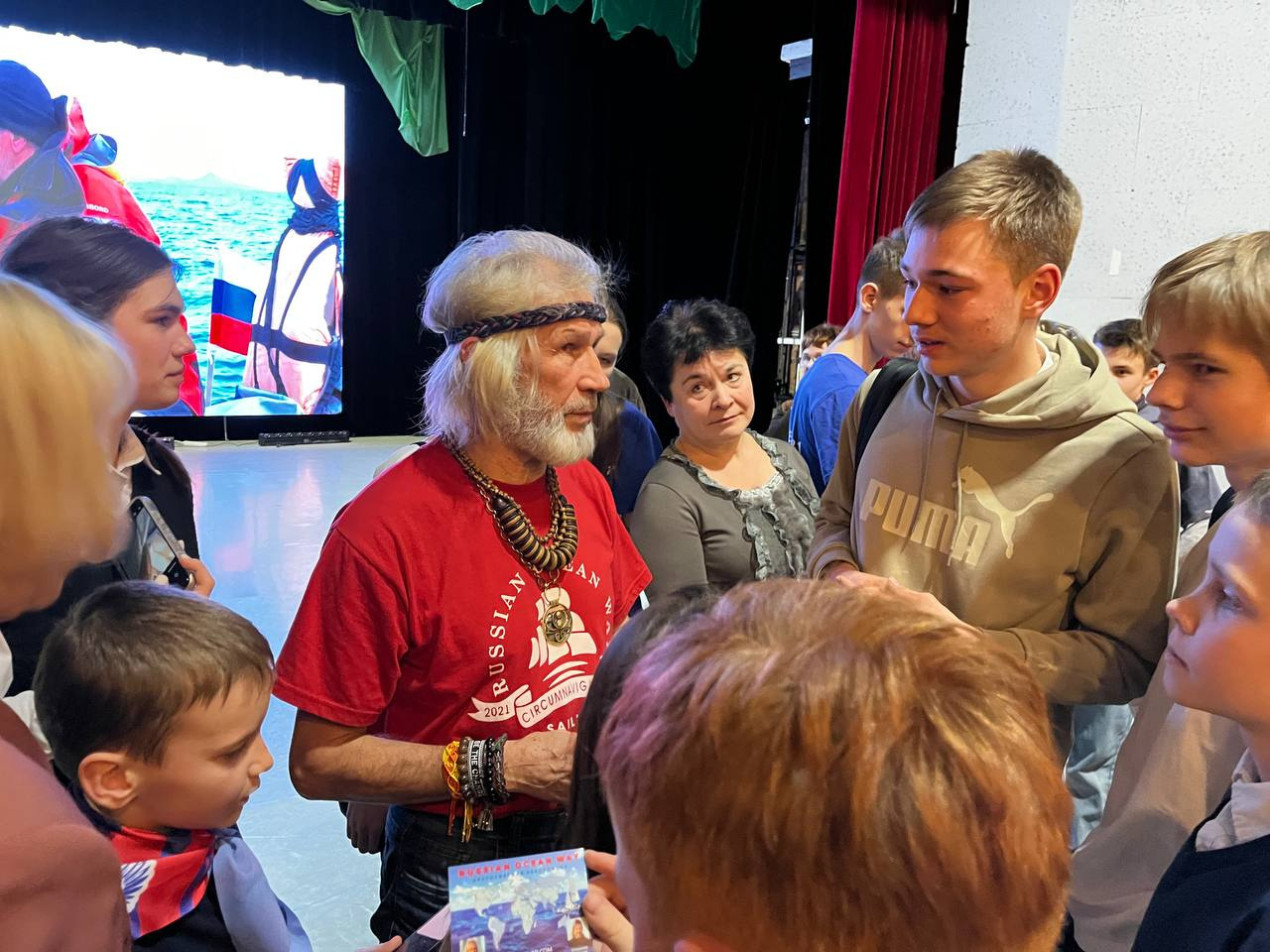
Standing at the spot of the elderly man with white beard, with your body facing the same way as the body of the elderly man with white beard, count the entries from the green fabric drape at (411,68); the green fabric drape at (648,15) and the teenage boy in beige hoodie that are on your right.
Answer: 0

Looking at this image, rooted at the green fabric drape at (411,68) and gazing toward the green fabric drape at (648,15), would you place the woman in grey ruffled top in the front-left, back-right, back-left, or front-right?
front-right

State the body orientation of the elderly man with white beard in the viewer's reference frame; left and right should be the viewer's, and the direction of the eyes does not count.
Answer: facing the viewer and to the right of the viewer

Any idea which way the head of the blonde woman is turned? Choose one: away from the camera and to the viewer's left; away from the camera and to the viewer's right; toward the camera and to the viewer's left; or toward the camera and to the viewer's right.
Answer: away from the camera and to the viewer's right

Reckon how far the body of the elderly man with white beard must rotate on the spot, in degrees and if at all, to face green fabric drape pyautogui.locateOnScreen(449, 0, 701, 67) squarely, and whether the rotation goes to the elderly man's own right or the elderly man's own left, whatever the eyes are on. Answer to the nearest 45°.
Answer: approximately 135° to the elderly man's own left

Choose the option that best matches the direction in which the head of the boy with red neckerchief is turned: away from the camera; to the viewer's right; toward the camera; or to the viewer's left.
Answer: to the viewer's right

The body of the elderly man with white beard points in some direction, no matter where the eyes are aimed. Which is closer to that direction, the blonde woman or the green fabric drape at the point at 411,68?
the blonde woman

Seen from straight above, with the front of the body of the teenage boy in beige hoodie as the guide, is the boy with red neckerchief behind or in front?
in front

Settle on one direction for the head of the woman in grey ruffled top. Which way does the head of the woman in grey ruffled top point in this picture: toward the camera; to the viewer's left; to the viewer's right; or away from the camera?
toward the camera

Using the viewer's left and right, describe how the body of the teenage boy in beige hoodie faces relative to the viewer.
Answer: facing the viewer and to the left of the viewer

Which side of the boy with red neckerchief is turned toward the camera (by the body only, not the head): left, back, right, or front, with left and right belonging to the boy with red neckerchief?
right

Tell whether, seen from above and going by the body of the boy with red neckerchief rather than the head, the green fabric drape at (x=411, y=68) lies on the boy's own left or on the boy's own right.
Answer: on the boy's own left

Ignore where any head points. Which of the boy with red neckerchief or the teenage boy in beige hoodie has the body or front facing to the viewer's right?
the boy with red neckerchief

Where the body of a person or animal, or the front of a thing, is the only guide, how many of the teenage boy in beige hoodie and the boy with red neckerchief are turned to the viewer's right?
1

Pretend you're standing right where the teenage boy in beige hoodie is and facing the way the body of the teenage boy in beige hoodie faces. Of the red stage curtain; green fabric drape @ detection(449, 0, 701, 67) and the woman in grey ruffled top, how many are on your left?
0

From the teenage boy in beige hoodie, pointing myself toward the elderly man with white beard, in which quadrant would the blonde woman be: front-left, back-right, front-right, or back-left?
front-left

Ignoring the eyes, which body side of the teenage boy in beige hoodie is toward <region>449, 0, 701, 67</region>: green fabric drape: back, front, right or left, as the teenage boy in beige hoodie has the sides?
right
